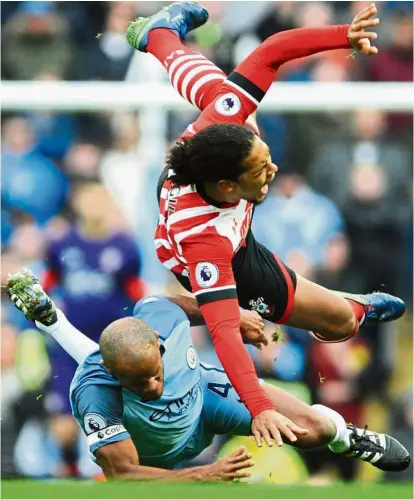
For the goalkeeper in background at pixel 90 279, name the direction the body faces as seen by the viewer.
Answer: toward the camera

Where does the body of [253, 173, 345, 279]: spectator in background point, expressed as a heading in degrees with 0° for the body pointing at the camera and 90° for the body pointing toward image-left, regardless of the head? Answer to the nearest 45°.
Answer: approximately 0°

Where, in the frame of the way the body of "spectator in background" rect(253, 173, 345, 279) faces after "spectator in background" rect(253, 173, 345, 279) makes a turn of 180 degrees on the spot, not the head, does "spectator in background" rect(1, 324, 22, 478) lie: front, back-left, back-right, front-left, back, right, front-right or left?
left

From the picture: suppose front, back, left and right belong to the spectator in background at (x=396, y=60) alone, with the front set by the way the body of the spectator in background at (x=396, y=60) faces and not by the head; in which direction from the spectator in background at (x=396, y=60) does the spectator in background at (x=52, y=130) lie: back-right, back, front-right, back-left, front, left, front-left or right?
right

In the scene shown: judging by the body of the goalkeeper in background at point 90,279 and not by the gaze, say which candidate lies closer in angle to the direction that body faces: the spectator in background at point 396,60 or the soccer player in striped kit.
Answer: the soccer player in striped kit

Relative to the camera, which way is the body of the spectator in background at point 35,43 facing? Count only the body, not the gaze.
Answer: toward the camera

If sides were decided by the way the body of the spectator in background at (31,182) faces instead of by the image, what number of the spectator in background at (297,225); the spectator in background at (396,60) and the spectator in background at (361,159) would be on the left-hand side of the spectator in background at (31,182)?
3

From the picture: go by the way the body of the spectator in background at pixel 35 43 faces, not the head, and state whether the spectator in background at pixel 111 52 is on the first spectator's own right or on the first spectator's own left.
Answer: on the first spectator's own left

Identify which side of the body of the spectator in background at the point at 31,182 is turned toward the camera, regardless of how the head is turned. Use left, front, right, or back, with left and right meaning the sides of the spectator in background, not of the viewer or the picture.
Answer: front
